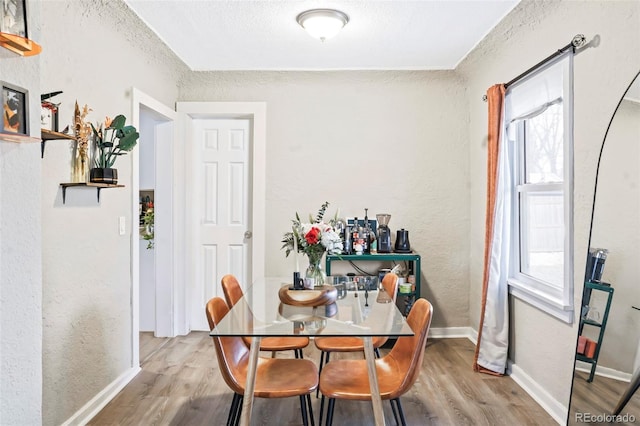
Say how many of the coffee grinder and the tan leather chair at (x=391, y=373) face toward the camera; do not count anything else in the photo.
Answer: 1

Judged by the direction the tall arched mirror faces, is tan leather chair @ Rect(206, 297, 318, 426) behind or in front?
in front

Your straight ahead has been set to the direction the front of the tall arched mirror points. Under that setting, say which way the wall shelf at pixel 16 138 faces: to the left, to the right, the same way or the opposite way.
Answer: the opposite way

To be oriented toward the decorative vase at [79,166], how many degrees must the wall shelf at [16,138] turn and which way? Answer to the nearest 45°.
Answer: approximately 135° to its left

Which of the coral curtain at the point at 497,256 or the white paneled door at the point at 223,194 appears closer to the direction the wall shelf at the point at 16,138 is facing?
the coral curtain

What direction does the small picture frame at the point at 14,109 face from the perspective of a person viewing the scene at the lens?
facing the viewer and to the right of the viewer

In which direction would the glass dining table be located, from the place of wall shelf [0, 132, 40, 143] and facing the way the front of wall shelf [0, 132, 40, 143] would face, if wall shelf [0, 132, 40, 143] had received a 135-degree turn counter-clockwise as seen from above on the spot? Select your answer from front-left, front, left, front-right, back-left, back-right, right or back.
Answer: right
